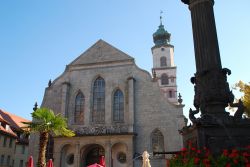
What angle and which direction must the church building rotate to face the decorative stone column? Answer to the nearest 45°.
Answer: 0° — it already faces it

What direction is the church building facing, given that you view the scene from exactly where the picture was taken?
facing the viewer
